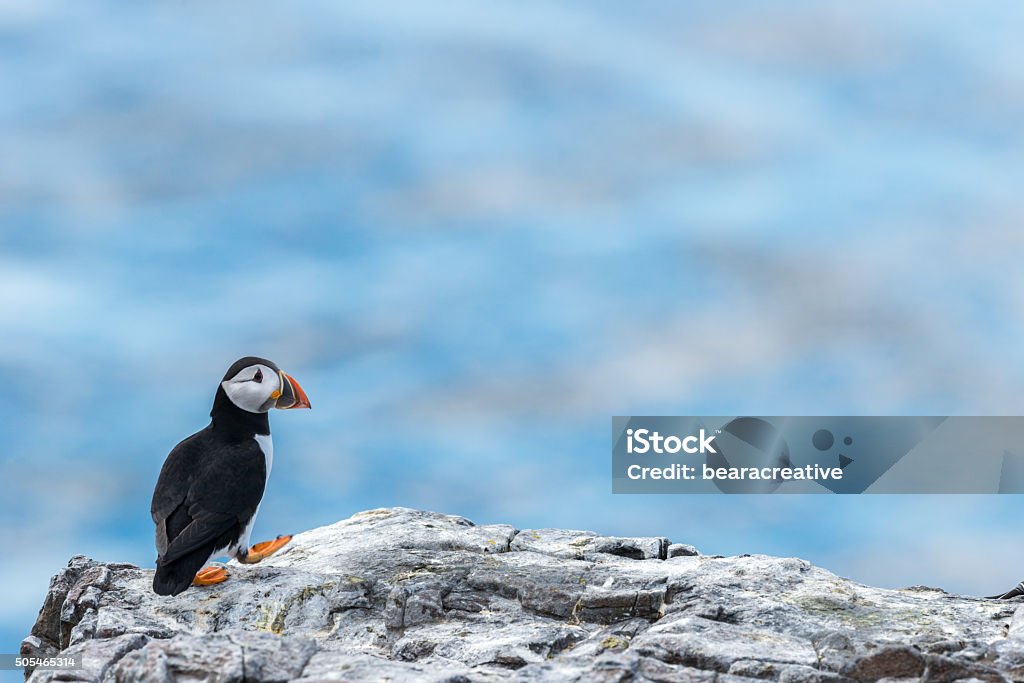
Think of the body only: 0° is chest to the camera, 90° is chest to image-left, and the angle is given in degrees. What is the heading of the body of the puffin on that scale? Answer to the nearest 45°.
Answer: approximately 225°
